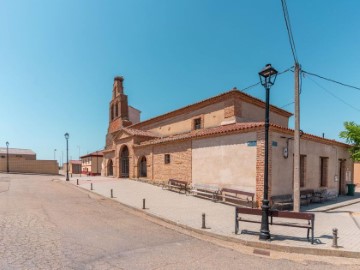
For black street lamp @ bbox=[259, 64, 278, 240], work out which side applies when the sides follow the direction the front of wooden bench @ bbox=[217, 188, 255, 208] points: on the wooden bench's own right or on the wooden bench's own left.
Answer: on the wooden bench's own left

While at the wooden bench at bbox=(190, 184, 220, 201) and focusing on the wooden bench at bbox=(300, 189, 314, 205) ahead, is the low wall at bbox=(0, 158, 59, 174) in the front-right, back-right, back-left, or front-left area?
back-left

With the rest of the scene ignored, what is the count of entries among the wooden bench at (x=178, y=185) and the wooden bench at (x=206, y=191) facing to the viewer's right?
0

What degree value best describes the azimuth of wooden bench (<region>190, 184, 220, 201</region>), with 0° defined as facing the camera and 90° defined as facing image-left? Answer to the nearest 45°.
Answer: approximately 45°

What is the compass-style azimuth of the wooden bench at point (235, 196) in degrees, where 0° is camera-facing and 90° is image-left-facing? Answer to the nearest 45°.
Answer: approximately 45°

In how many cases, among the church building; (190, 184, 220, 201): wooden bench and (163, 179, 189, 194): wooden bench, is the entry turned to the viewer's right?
0

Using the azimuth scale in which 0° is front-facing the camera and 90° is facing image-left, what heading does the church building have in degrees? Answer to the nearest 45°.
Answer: approximately 45°

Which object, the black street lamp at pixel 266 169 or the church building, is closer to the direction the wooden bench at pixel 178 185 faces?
the black street lamp

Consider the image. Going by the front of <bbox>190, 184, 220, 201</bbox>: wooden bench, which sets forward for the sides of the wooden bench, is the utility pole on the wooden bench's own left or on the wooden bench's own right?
on the wooden bench's own left
